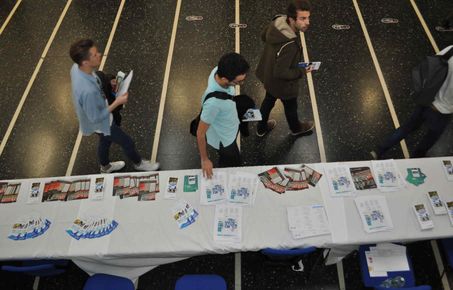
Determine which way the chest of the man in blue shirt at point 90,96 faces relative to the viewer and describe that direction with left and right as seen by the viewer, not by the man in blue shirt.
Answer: facing to the right of the viewer

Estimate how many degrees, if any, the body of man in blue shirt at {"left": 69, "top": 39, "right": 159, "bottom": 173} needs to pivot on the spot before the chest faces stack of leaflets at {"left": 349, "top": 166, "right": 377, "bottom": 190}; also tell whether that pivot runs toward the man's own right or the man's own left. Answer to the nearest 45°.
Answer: approximately 45° to the man's own right

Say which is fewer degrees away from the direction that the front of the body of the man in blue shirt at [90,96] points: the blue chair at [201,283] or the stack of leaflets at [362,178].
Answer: the stack of leaflets

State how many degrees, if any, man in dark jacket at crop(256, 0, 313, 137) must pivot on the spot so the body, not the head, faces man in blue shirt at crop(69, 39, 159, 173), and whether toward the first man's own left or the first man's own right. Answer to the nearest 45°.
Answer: approximately 135° to the first man's own right

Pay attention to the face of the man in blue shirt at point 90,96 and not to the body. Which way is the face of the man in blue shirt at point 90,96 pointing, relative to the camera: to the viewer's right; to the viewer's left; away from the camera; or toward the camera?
to the viewer's right

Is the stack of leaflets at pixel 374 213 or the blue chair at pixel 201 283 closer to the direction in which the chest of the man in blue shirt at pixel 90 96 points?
the stack of leaflets
